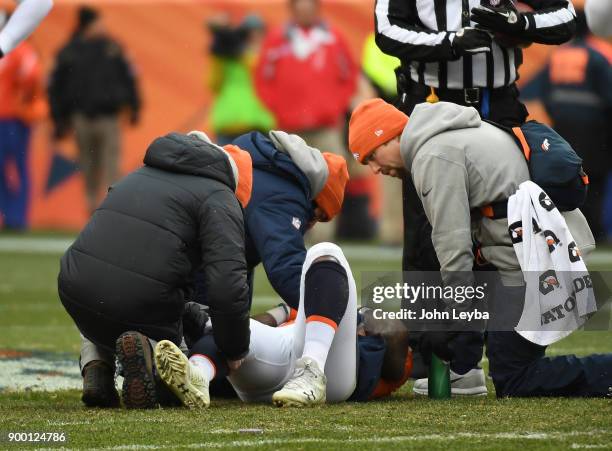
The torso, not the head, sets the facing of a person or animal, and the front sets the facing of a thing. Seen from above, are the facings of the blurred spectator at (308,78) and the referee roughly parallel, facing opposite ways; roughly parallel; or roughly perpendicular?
roughly parallel

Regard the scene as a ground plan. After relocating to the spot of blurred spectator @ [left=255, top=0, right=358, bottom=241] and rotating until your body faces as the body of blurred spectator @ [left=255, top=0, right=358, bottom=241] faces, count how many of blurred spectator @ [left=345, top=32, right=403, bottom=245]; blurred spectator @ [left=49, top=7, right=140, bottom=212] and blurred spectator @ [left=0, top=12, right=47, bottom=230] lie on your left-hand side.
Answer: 1

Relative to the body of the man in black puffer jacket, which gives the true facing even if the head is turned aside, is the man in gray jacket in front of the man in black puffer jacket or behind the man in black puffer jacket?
in front

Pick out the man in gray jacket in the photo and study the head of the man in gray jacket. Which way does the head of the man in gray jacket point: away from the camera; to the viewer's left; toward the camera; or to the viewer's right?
to the viewer's left

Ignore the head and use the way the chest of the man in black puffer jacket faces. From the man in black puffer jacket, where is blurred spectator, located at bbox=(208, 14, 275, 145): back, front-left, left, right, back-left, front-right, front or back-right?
front-left

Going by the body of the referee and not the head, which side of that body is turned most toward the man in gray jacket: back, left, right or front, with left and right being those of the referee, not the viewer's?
front

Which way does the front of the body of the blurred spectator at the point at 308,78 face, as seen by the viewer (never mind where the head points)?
toward the camera

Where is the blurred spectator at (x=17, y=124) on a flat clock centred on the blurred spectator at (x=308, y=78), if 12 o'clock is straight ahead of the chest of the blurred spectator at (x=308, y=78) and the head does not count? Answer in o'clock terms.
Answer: the blurred spectator at (x=17, y=124) is roughly at 4 o'clock from the blurred spectator at (x=308, y=78).

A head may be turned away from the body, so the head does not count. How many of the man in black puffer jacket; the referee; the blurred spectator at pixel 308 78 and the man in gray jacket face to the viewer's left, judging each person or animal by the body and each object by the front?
1

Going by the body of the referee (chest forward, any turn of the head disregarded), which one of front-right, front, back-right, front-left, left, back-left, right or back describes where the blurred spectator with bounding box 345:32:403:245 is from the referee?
back

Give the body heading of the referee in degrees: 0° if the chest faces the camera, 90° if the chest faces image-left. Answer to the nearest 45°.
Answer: approximately 0°

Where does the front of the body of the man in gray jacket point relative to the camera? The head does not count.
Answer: to the viewer's left

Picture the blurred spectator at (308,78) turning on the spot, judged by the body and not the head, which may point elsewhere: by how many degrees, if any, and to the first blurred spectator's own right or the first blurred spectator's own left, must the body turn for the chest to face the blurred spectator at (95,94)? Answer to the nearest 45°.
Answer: approximately 135° to the first blurred spectator's own right

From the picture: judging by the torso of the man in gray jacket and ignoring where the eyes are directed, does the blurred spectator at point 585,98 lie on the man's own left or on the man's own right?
on the man's own right
